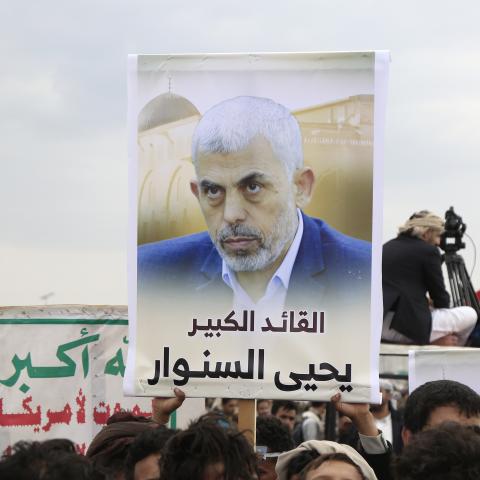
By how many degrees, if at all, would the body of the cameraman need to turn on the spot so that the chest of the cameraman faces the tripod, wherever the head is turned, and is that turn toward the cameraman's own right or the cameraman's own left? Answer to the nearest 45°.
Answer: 0° — they already face it

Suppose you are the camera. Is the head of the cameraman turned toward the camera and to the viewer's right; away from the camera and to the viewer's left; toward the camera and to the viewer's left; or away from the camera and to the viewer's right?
away from the camera and to the viewer's right

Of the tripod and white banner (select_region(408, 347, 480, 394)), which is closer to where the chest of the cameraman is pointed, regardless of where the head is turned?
the tripod

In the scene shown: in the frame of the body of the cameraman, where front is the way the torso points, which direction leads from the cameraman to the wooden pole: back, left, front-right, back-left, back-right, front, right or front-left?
back-right

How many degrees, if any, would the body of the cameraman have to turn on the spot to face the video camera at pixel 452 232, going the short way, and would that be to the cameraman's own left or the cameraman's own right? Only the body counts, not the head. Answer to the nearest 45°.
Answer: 0° — they already face it

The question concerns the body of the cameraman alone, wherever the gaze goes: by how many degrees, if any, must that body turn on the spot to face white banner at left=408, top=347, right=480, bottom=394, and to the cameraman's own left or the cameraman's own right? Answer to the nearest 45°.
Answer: approximately 135° to the cameraman's own right

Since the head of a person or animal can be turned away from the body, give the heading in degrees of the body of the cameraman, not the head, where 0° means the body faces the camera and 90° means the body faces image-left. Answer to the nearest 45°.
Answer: approximately 225°

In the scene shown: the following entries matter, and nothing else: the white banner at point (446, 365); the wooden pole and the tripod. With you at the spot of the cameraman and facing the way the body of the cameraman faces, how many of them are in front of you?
1
